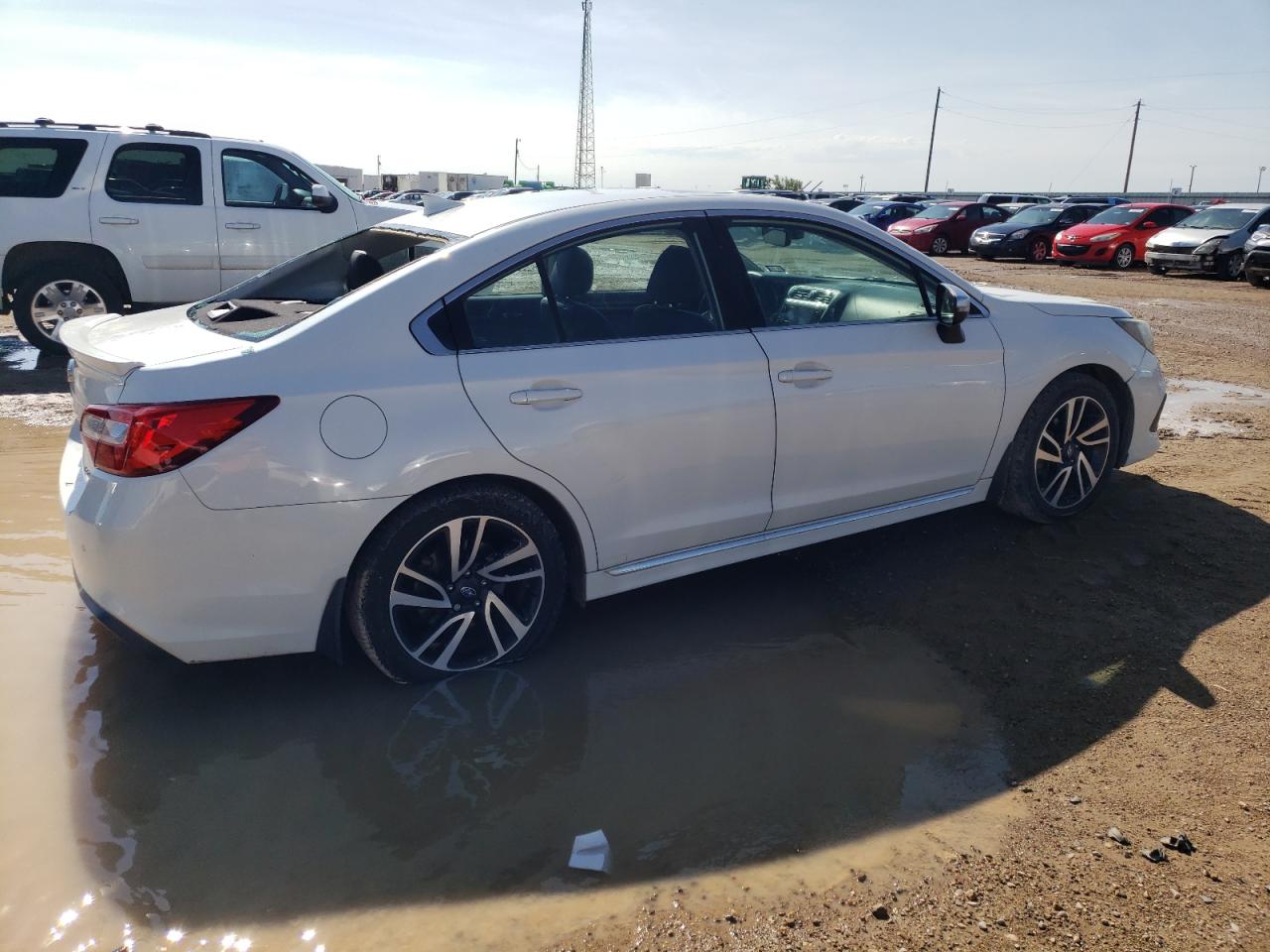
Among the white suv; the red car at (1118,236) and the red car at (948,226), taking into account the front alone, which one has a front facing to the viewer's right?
the white suv

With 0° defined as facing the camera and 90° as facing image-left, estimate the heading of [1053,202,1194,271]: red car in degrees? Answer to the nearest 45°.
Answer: approximately 45°

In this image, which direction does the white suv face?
to the viewer's right

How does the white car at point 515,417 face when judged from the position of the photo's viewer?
facing away from the viewer and to the right of the viewer

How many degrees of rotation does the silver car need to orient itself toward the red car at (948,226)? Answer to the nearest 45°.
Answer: approximately 90° to its right

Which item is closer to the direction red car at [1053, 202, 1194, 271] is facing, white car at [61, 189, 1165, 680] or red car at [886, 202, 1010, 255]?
the white car

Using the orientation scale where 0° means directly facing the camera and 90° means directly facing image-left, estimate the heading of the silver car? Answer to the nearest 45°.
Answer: approximately 45°

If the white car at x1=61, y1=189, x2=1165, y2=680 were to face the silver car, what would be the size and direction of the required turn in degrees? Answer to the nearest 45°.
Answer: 0° — it already faces it

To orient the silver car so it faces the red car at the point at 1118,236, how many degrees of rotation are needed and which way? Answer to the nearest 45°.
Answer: approximately 90° to its right

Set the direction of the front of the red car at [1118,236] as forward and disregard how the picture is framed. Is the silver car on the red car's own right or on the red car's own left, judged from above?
on the red car's own left

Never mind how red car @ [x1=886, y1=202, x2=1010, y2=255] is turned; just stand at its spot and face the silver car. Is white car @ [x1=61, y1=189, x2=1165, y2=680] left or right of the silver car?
right
